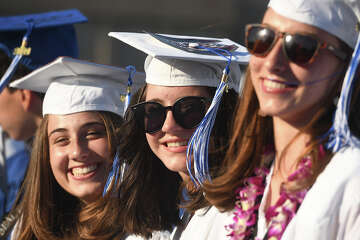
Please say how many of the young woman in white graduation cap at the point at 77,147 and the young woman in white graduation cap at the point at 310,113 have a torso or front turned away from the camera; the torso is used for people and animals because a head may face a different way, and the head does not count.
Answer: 0

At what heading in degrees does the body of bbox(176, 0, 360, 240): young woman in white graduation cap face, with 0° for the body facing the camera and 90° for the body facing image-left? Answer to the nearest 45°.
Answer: approximately 45°

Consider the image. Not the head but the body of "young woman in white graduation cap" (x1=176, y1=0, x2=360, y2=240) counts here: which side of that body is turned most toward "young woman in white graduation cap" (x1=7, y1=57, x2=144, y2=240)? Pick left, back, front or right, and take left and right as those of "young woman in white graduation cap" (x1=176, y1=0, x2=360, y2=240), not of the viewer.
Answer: right

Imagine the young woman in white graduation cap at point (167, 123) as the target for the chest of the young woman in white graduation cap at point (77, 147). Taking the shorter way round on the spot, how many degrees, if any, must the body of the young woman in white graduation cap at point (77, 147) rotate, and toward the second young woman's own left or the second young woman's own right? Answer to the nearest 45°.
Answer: approximately 45° to the second young woman's own left

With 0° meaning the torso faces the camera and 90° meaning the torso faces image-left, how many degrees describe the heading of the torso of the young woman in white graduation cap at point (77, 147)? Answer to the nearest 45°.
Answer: approximately 0°
